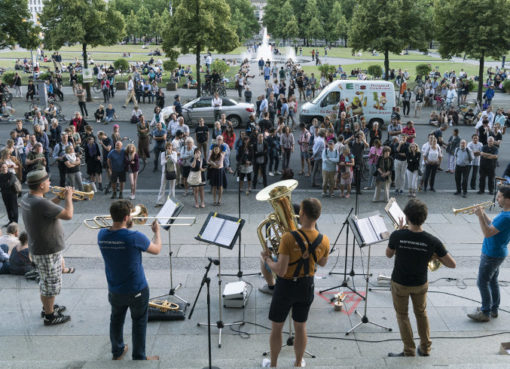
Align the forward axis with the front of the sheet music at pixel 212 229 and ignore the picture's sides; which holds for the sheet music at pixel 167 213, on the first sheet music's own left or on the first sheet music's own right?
on the first sheet music's own right

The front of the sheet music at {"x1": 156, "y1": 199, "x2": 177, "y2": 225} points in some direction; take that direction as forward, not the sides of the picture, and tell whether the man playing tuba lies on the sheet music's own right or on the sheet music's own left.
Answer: on the sheet music's own left

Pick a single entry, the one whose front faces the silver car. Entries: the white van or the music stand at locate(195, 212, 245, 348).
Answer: the white van

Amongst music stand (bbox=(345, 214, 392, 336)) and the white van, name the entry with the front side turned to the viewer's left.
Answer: the white van

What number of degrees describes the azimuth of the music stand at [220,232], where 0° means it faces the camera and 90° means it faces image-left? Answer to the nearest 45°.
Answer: approximately 45°

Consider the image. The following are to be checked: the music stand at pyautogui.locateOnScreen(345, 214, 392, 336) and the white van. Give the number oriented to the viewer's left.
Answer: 1

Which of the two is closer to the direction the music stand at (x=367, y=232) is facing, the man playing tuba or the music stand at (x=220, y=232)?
the man playing tuba

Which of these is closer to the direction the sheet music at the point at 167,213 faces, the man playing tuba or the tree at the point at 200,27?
the man playing tuba

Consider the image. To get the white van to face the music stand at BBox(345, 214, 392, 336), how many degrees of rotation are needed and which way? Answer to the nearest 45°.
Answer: approximately 90° to its left

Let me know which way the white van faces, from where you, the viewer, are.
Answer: facing to the left of the viewer

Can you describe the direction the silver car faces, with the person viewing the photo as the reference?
facing to the left of the viewer

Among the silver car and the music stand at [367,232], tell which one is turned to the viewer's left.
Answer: the silver car

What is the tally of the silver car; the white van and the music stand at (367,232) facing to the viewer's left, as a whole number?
2
